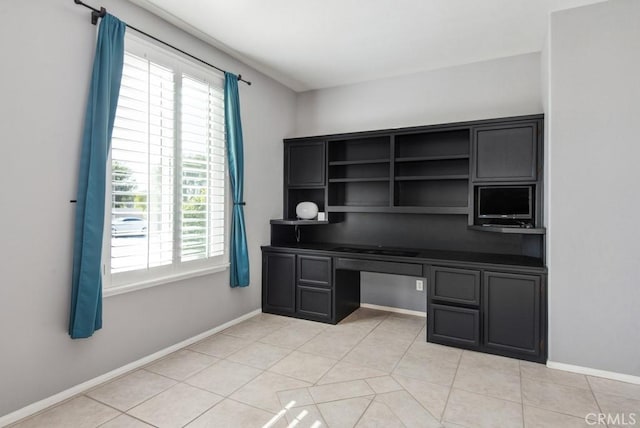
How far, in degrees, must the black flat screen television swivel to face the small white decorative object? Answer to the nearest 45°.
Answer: approximately 90° to its right

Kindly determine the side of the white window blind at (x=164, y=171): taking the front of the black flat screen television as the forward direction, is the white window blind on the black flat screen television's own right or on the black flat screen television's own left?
on the black flat screen television's own right

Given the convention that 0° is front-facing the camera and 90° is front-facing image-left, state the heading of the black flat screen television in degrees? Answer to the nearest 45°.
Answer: approximately 0°

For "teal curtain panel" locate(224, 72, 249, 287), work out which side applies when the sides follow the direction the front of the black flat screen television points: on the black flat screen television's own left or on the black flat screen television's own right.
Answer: on the black flat screen television's own right

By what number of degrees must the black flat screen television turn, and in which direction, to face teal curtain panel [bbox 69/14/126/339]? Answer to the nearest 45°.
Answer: approximately 45° to its right
